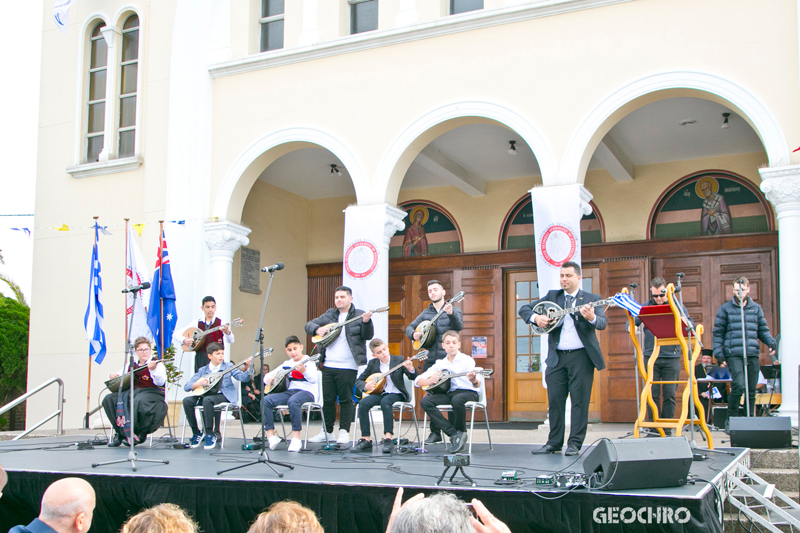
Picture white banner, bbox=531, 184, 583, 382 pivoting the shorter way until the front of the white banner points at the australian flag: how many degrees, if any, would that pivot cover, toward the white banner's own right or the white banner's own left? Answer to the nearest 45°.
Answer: approximately 90° to the white banner's own right

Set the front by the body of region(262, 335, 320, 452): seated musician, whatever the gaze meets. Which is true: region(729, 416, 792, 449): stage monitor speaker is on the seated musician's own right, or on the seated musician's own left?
on the seated musician's own left

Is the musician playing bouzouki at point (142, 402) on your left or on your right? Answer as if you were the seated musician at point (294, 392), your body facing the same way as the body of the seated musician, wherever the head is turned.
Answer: on your right

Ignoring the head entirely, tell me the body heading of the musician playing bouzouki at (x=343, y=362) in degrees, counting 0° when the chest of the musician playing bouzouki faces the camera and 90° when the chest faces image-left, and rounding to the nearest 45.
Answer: approximately 45°

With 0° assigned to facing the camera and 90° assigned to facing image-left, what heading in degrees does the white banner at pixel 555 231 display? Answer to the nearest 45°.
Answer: approximately 0°

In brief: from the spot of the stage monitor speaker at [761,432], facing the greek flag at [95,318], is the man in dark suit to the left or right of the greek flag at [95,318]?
left

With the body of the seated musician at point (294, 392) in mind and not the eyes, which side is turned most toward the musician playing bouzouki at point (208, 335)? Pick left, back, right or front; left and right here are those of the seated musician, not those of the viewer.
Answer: right

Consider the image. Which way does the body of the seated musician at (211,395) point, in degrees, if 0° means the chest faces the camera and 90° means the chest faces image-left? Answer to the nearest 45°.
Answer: approximately 45°

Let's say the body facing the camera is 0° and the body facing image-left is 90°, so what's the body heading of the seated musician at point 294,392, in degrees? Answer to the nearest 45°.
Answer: approximately 45°

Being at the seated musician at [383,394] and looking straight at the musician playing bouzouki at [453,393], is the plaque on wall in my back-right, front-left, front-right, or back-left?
back-left

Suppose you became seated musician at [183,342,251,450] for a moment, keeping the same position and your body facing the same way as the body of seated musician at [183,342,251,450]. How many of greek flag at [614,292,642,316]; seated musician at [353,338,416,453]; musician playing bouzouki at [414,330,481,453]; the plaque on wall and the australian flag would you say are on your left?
3

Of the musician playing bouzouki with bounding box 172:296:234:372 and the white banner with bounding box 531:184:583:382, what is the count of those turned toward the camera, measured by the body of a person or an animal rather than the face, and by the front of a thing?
2

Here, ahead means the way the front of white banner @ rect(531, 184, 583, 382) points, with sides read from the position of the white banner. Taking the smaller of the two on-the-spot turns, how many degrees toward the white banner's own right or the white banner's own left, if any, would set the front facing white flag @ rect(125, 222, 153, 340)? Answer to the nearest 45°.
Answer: approximately 90° to the white banner's own right
